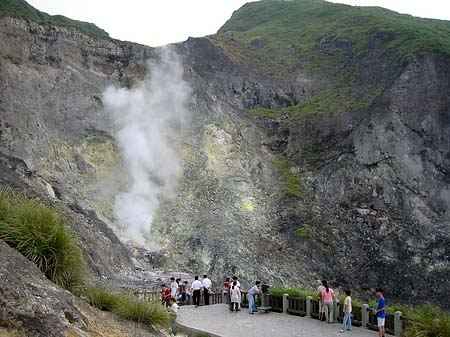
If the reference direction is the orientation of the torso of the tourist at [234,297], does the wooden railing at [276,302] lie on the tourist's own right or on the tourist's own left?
on the tourist's own right

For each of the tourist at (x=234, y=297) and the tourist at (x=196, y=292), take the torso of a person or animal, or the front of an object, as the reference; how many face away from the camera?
2

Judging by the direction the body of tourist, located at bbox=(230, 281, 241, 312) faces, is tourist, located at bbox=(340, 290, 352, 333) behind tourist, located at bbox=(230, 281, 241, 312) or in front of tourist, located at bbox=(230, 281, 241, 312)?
behind

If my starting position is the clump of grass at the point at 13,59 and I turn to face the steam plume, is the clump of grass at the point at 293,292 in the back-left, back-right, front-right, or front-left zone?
front-right

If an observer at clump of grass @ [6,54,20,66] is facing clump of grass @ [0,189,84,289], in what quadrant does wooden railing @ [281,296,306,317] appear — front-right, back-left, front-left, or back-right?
front-left

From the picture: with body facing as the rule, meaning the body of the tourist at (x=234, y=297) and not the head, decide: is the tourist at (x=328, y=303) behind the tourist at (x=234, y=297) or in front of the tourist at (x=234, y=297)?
behind

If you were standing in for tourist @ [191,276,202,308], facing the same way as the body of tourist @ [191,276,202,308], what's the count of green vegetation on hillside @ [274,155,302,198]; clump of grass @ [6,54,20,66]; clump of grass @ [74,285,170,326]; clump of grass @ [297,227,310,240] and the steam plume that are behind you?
1

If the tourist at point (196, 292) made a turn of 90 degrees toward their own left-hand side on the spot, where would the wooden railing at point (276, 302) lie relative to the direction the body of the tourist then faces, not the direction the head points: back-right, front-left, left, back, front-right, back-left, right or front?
back-left

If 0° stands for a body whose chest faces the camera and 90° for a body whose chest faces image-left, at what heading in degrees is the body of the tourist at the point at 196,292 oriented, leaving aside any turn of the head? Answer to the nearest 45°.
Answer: approximately 180°

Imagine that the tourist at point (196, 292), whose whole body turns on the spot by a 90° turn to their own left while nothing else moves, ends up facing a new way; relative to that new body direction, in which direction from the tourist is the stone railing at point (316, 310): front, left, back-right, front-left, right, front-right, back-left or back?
back-left

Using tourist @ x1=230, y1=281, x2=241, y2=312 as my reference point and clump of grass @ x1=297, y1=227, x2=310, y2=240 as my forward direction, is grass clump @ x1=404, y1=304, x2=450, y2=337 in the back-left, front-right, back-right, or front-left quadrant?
back-right

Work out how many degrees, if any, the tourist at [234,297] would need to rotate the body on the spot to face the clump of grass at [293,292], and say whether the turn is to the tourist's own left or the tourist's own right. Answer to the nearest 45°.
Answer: approximately 135° to the tourist's own right

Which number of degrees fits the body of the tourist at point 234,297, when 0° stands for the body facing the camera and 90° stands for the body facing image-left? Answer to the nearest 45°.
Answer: approximately 180°

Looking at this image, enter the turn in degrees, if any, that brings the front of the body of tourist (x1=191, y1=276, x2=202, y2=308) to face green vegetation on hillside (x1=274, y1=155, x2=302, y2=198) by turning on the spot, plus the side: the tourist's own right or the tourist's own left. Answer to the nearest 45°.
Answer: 0° — they already face it
